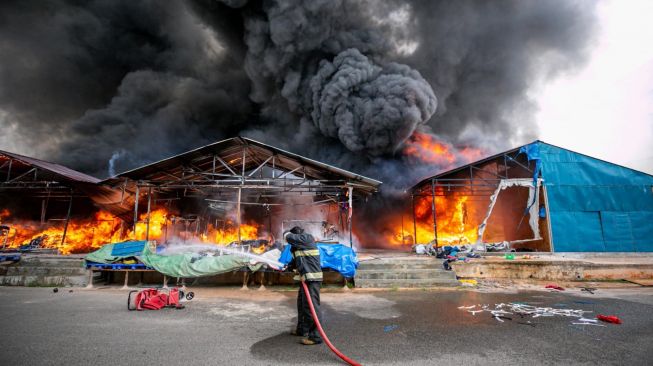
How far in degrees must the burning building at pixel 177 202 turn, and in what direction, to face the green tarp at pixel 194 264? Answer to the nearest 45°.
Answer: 0° — it already faces it

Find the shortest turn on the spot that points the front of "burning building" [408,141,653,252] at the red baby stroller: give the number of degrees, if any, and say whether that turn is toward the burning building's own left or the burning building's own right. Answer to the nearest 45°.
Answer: approximately 45° to the burning building's own right

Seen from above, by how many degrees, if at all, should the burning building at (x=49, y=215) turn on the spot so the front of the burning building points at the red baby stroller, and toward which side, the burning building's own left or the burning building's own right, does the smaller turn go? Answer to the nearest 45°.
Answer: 0° — it already faces it

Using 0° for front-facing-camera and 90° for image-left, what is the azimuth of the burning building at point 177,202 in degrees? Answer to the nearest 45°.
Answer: approximately 0°

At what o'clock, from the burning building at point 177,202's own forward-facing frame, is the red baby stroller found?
The red baby stroller is roughly at 12 o'clock from the burning building.

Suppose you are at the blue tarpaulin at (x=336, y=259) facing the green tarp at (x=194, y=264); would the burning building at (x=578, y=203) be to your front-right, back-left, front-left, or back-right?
back-right

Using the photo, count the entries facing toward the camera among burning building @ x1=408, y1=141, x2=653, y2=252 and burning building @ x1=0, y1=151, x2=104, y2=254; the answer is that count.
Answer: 2

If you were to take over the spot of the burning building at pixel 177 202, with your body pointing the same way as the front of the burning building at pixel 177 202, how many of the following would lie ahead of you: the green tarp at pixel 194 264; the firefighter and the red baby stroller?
3

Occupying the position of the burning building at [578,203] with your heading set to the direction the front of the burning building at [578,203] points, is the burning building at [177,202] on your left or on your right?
on your right
